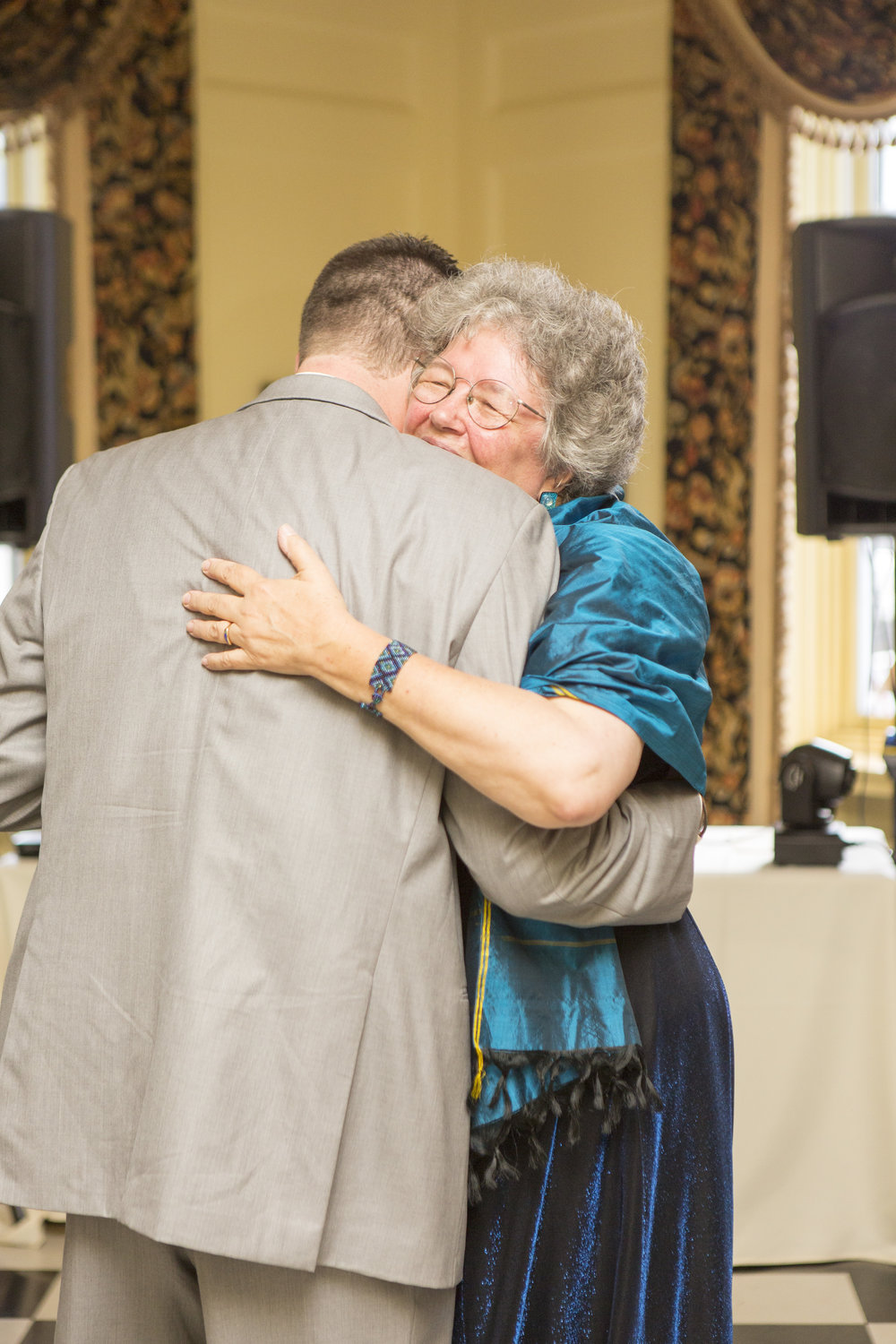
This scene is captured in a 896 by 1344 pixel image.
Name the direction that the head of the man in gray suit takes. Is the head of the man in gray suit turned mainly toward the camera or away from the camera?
away from the camera

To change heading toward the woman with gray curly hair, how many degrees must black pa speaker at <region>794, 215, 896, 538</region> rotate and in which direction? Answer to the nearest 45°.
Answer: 0° — it already faces them

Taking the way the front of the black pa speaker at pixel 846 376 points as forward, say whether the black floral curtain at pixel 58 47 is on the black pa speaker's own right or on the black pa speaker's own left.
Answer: on the black pa speaker's own right

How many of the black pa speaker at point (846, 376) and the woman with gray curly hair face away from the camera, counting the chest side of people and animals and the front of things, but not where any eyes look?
0

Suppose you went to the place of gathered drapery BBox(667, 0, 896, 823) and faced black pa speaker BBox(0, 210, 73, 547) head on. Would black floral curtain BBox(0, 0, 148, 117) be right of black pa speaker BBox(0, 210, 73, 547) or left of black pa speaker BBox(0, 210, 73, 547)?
right

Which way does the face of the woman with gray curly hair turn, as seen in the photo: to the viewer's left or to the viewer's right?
to the viewer's left

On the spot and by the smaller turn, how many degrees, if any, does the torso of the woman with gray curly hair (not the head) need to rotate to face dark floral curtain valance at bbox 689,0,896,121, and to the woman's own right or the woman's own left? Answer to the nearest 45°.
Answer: approximately 135° to the woman's own right

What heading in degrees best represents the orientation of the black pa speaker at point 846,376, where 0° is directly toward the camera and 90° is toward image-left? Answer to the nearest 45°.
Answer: approximately 0°

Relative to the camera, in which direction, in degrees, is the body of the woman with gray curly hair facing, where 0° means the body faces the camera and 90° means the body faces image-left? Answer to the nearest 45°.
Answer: approximately 45°
